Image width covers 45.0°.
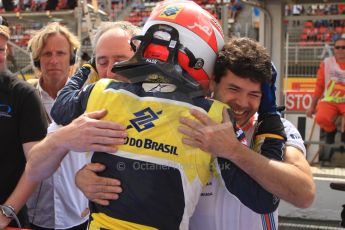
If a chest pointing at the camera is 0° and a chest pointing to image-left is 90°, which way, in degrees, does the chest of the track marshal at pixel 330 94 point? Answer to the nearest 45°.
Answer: approximately 0°

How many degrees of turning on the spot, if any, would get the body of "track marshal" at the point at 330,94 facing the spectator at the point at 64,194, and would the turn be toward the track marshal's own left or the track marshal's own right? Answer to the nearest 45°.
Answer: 0° — they already face them

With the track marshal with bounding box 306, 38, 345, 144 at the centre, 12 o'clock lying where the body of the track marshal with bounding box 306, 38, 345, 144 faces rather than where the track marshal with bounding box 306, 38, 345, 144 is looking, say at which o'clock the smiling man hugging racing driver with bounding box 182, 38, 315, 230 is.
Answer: the smiling man hugging racing driver with bounding box 182, 38, 315, 230 is roughly at 12 o'clock from the track marshal with bounding box 306, 38, 345, 144.
